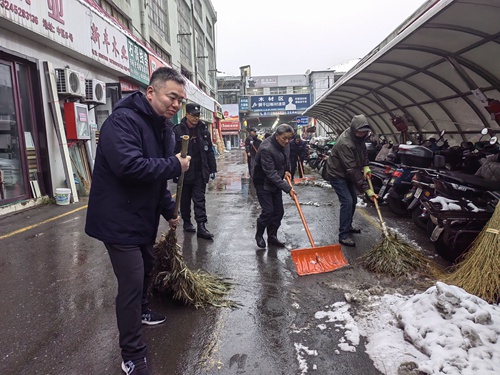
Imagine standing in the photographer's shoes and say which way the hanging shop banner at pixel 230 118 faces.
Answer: facing the viewer

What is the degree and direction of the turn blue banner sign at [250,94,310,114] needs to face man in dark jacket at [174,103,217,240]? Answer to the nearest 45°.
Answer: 0° — it already faces them

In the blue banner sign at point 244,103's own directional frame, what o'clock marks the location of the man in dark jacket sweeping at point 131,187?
The man in dark jacket sweeping is roughly at 12 o'clock from the blue banner sign.

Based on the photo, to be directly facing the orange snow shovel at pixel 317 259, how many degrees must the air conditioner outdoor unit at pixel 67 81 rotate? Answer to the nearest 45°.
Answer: approximately 45° to its right

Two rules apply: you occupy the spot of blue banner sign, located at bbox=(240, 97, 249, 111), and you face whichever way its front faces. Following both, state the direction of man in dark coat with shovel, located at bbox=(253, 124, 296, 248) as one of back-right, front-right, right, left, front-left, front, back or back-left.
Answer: front

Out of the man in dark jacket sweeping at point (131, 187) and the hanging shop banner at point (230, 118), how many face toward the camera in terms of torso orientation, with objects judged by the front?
1

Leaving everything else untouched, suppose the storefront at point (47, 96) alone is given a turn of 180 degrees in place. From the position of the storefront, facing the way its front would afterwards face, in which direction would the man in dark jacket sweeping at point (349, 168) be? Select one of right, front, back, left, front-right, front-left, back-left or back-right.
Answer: back

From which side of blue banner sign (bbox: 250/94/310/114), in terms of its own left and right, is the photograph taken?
front
